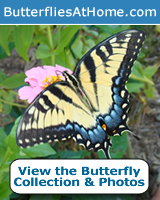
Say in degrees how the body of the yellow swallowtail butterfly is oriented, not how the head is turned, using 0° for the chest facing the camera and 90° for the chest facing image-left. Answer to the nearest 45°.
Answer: approximately 135°
